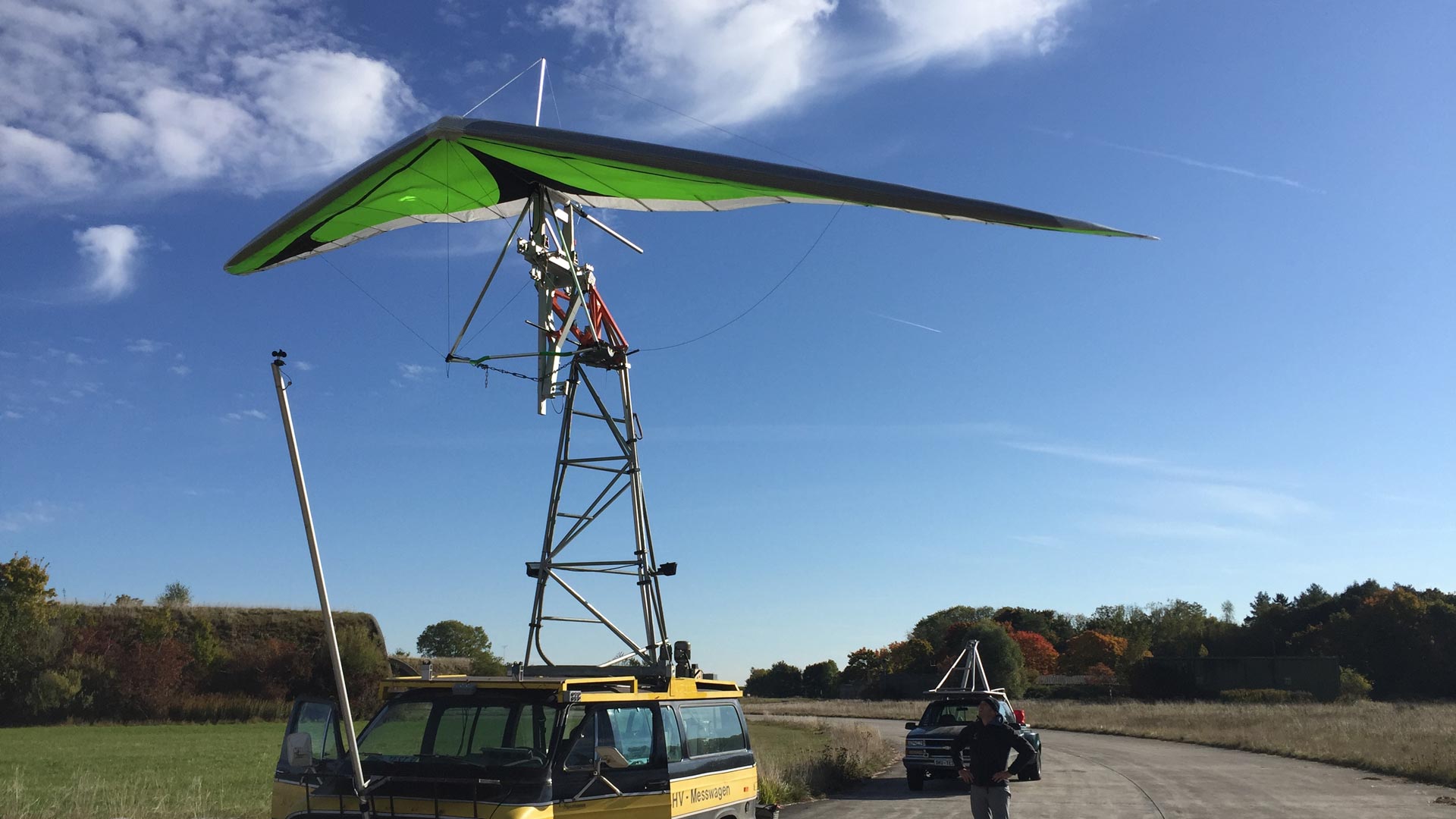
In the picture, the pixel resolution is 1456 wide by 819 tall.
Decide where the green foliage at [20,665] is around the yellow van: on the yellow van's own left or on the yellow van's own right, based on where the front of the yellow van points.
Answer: on the yellow van's own right

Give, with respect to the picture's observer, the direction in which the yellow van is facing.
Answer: facing the viewer and to the left of the viewer

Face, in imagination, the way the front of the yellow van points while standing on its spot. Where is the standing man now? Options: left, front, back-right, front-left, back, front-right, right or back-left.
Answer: back

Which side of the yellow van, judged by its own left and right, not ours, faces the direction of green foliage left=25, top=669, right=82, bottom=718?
right
